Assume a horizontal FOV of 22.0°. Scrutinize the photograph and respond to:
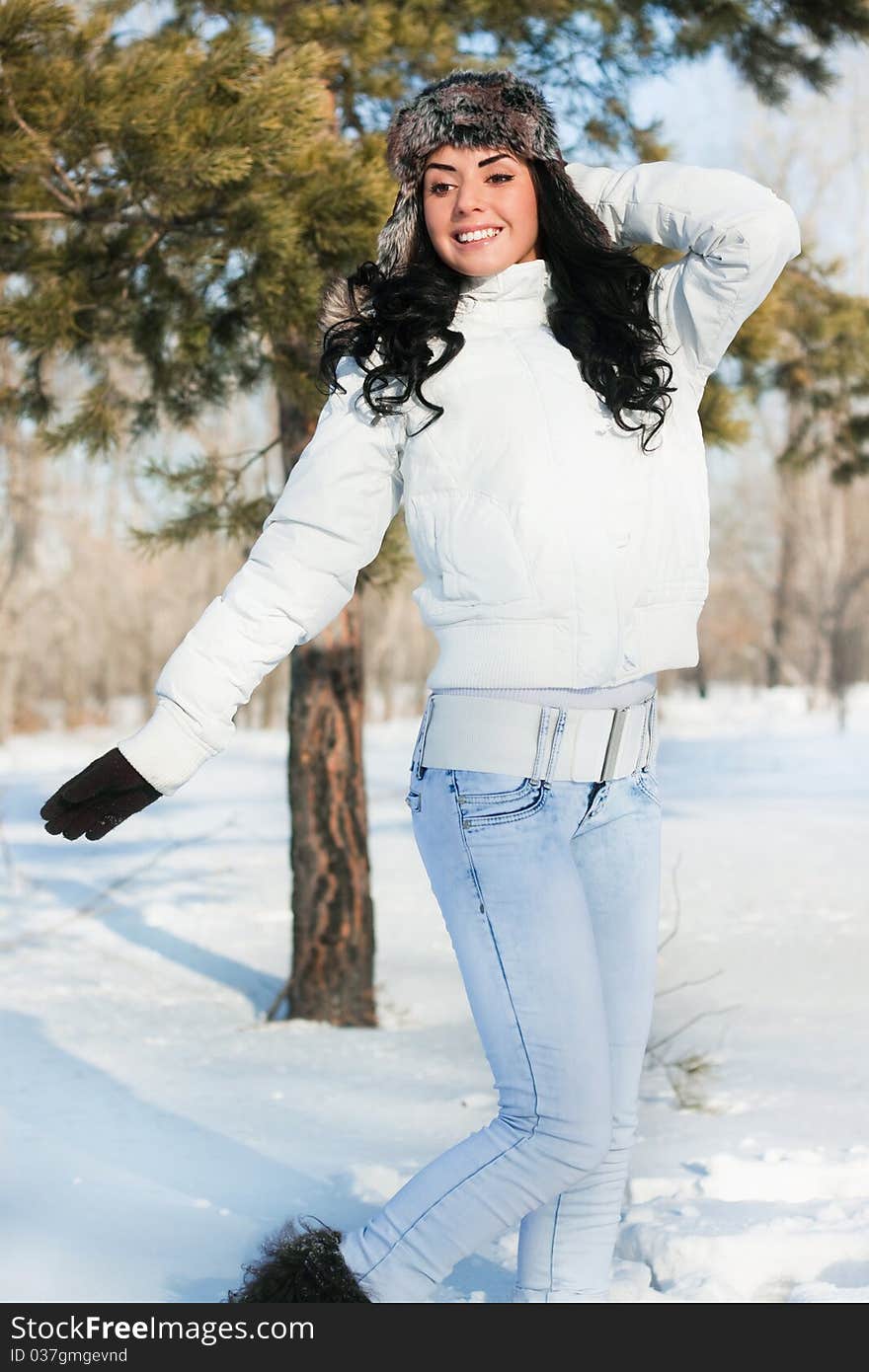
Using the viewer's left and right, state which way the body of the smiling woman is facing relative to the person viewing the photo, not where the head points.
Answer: facing the viewer and to the right of the viewer

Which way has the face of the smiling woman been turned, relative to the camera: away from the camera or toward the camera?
toward the camera
